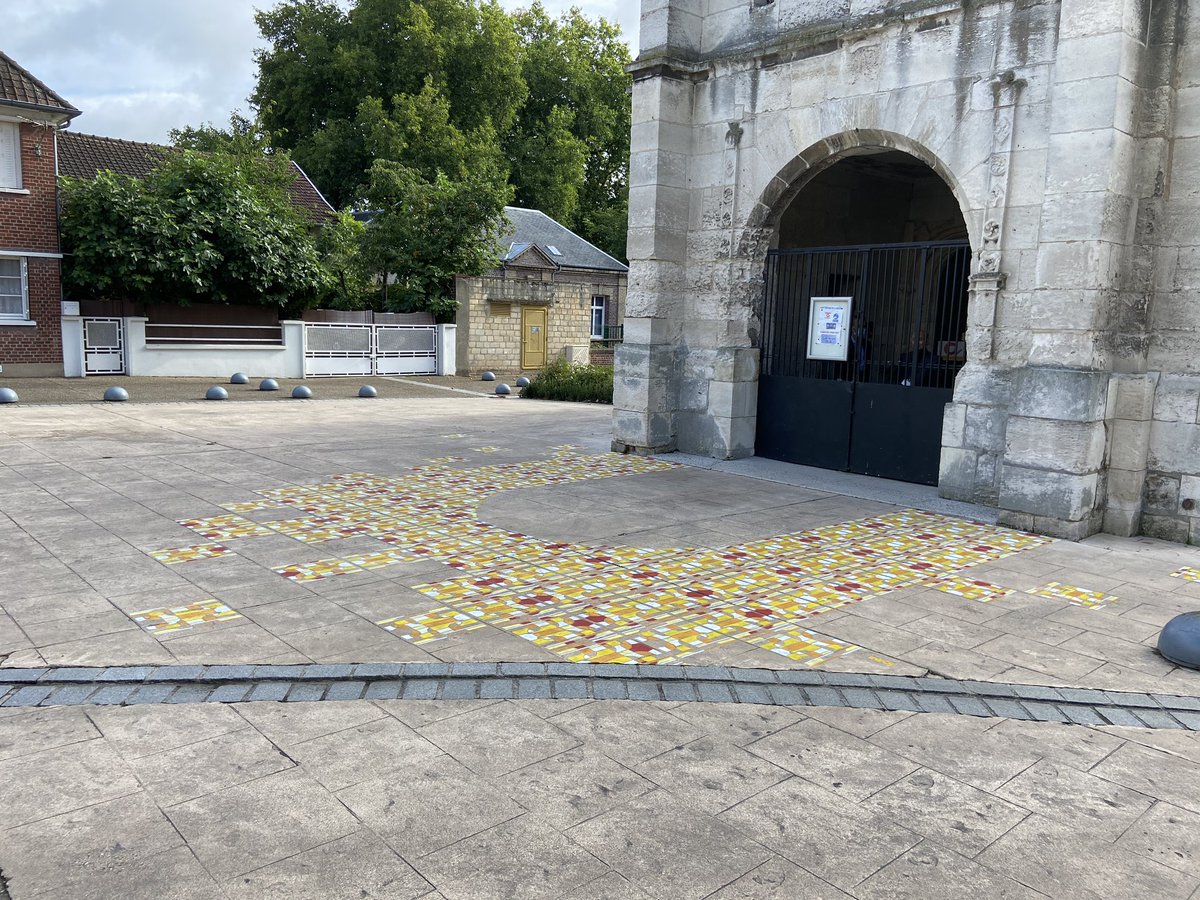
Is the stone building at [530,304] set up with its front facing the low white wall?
no

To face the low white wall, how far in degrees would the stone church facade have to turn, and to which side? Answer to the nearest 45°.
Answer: approximately 90° to its right

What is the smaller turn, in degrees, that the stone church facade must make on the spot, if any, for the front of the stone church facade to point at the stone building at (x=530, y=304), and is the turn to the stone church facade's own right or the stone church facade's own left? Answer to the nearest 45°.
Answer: approximately 90° to the stone church facade's own right

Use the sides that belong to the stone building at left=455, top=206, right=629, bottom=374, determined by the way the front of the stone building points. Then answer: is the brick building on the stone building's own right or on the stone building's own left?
on the stone building's own right

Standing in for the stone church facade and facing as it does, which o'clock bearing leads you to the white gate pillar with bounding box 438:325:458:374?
The white gate pillar is roughly at 3 o'clock from the stone church facade.

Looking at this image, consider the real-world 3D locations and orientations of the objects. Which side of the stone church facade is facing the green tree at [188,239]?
right

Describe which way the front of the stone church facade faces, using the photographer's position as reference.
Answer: facing the viewer and to the left of the viewer

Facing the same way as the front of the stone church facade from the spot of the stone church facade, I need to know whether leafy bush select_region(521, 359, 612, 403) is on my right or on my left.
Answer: on my right

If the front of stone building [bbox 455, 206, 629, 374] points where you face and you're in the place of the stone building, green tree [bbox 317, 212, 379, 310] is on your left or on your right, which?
on your right

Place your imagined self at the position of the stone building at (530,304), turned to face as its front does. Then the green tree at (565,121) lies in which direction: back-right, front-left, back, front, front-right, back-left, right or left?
back

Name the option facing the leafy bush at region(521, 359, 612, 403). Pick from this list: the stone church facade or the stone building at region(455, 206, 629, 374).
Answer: the stone building

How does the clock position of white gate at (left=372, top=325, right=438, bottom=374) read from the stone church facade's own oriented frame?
The white gate is roughly at 3 o'clock from the stone church facade.

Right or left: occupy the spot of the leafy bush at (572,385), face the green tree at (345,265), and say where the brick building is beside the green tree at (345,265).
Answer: left

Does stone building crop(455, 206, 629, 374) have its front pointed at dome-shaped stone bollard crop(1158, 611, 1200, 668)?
yes

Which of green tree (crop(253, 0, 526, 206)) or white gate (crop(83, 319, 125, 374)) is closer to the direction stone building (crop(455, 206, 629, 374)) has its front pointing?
the white gate

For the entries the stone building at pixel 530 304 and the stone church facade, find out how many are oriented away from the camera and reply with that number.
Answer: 0

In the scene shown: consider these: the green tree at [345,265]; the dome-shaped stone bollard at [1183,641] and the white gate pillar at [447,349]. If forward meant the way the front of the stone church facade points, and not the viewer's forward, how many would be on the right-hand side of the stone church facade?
2

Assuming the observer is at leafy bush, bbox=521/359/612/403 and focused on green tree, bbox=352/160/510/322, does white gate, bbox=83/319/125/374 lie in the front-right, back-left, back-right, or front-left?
front-left

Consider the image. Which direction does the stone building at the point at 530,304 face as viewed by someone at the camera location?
facing the viewer

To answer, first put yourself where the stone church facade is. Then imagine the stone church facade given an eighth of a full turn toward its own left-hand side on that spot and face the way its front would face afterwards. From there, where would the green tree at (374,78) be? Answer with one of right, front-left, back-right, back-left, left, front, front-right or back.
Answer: back-right
